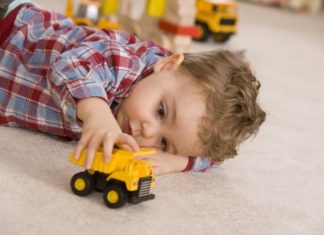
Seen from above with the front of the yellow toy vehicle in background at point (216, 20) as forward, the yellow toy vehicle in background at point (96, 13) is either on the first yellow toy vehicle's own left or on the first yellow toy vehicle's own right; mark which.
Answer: on the first yellow toy vehicle's own right

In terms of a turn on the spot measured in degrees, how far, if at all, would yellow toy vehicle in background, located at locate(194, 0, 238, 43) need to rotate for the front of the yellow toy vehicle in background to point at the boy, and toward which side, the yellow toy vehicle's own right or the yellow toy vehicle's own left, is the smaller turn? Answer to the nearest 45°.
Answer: approximately 45° to the yellow toy vehicle's own right

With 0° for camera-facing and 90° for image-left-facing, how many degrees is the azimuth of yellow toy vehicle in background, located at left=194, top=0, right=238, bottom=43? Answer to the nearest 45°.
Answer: approximately 315°
